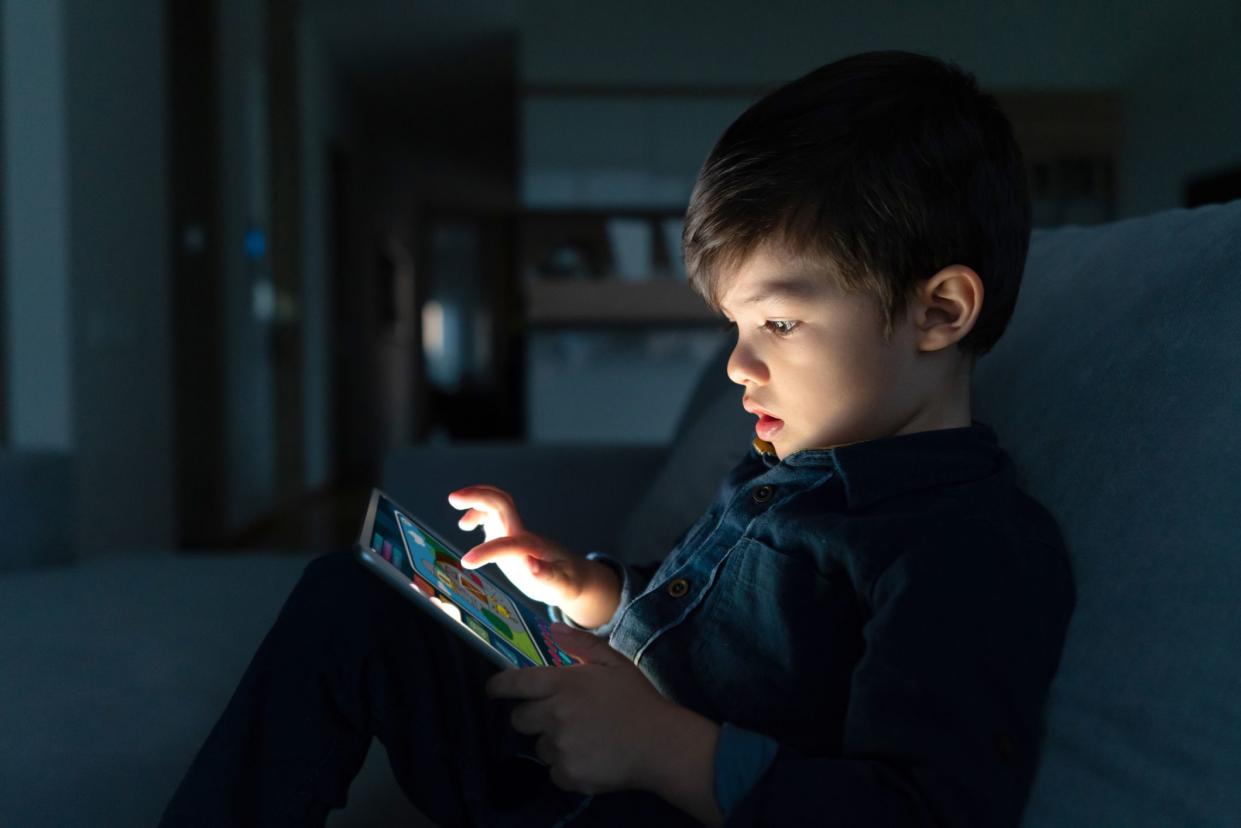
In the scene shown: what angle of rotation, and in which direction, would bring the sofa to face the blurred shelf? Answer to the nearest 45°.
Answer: approximately 90° to its right

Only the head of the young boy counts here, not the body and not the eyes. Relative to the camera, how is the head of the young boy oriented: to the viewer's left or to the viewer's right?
to the viewer's left

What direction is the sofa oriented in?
to the viewer's left

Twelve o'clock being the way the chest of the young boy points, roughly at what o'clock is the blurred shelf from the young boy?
The blurred shelf is roughly at 3 o'clock from the young boy.

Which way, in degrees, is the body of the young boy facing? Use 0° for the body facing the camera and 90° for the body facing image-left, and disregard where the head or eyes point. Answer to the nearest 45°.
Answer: approximately 90°
